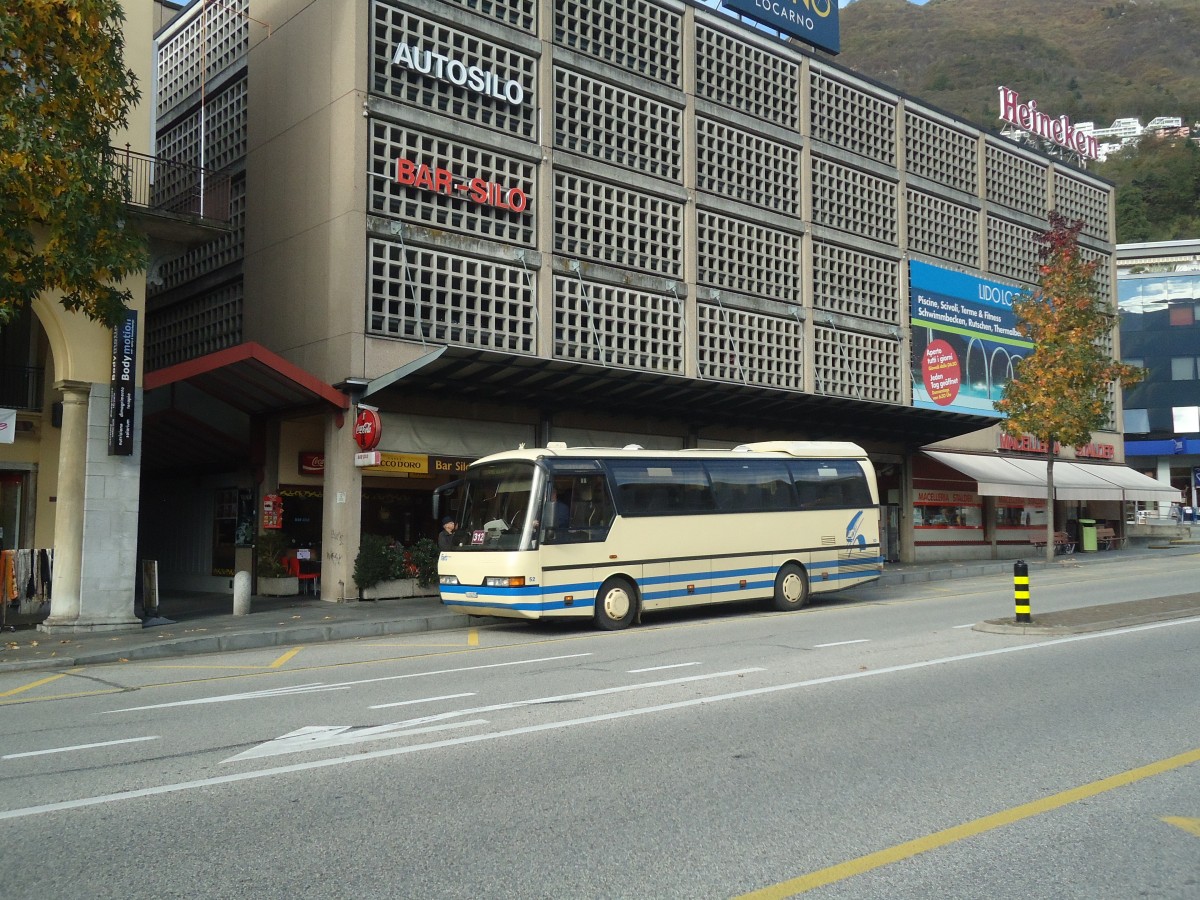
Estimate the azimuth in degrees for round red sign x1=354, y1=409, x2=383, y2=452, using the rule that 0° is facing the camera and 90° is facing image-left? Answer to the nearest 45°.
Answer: approximately 45°

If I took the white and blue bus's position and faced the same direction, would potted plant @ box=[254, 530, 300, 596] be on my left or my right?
on my right

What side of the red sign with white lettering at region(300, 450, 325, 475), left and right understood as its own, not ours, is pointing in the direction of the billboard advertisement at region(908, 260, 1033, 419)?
left

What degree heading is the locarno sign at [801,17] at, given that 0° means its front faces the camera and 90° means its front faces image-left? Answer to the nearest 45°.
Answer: approximately 315°

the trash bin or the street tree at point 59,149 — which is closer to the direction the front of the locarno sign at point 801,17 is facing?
the street tree

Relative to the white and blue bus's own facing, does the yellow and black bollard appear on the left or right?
on its left

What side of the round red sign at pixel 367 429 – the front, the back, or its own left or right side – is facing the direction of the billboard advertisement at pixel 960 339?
back

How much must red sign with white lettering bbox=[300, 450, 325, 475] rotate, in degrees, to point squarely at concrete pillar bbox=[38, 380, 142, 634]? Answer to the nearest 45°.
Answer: approximately 45° to its right
